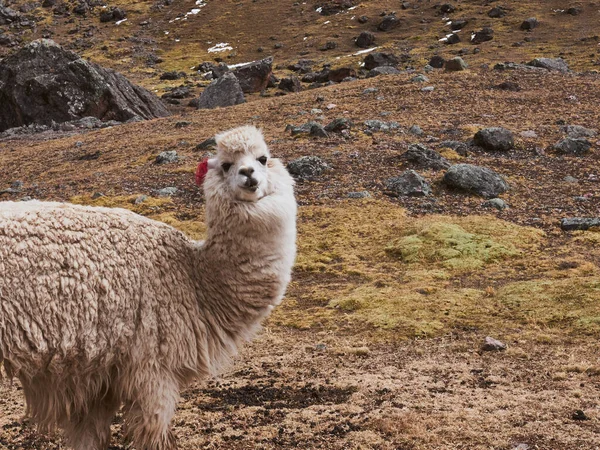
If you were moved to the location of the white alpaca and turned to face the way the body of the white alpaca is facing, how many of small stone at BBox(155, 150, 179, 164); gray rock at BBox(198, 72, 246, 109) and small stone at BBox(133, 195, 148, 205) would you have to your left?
3

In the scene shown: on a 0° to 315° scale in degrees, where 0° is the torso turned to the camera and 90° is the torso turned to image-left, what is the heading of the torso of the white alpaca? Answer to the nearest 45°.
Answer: approximately 270°

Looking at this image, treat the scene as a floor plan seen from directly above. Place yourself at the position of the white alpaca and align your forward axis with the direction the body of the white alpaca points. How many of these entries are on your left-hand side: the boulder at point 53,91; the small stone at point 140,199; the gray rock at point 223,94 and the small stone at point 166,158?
4

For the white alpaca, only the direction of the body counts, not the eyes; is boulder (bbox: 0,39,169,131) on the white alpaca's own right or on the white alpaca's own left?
on the white alpaca's own left

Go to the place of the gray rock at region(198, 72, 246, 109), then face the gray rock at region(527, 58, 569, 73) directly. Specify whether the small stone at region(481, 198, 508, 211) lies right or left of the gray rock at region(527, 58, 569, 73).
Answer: right

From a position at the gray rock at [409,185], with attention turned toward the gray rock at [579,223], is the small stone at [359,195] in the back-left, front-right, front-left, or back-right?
back-right

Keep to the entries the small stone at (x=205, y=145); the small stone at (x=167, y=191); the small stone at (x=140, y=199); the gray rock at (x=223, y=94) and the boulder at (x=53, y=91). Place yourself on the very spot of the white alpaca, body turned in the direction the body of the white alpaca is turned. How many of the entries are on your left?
5

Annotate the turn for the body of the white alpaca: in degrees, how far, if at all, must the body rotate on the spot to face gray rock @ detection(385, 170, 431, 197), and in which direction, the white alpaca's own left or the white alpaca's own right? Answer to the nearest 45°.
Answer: approximately 45° to the white alpaca's own left

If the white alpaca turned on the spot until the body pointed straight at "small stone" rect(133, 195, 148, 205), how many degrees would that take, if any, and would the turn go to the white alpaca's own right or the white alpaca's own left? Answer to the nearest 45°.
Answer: approximately 90° to the white alpaca's own left

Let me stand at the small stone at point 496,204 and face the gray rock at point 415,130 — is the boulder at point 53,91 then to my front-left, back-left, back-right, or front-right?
front-left

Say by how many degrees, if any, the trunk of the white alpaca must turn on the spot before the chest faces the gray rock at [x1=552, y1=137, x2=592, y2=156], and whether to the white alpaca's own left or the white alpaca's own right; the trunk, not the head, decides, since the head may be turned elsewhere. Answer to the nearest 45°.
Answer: approximately 45° to the white alpaca's own left

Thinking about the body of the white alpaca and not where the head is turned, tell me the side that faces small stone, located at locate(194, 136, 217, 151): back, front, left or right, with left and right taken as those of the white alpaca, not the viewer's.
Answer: left

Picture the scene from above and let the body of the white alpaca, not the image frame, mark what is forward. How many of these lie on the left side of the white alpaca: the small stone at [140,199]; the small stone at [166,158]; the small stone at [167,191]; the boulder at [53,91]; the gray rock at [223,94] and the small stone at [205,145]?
6

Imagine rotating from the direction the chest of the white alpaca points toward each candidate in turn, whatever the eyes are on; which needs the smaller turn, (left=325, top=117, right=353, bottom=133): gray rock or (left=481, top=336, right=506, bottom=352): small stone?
the small stone
